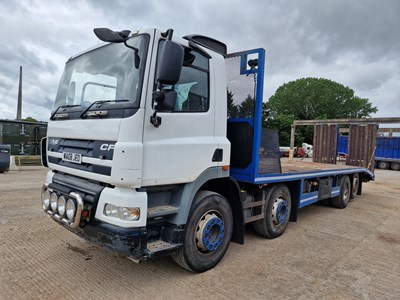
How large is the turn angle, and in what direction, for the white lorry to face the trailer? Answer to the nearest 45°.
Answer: approximately 180°

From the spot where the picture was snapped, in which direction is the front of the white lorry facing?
facing the viewer and to the left of the viewer
